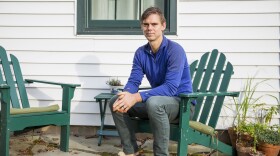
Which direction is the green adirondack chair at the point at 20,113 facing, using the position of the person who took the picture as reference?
facing the viewer and to the right of the viewer

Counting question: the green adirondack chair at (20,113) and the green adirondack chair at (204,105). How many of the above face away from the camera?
0

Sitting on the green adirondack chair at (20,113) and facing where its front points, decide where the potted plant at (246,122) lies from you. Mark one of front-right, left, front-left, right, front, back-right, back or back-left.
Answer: front-left

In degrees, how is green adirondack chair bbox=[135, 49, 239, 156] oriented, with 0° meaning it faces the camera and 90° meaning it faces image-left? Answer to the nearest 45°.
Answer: approximately 45°

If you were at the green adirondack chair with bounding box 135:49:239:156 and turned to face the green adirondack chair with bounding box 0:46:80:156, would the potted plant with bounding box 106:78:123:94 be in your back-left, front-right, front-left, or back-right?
front-right

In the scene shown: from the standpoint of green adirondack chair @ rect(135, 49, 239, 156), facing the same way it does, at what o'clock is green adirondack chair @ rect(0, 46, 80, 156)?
green adirondack chair @ rect(0, 46, 80, 156) is roughly at 1 o'clock from green adirondack chair @ rect(135, 49, 239, 156).

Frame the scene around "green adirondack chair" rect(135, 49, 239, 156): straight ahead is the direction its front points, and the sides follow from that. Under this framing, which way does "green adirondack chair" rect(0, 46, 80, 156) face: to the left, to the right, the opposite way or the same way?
to the left

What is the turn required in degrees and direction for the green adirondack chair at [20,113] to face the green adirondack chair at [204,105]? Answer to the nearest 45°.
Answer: approximately 45° to its left

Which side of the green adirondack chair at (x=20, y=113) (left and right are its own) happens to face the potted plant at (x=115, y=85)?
left

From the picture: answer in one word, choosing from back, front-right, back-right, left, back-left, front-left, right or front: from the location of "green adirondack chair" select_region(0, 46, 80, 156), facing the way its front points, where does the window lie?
left
